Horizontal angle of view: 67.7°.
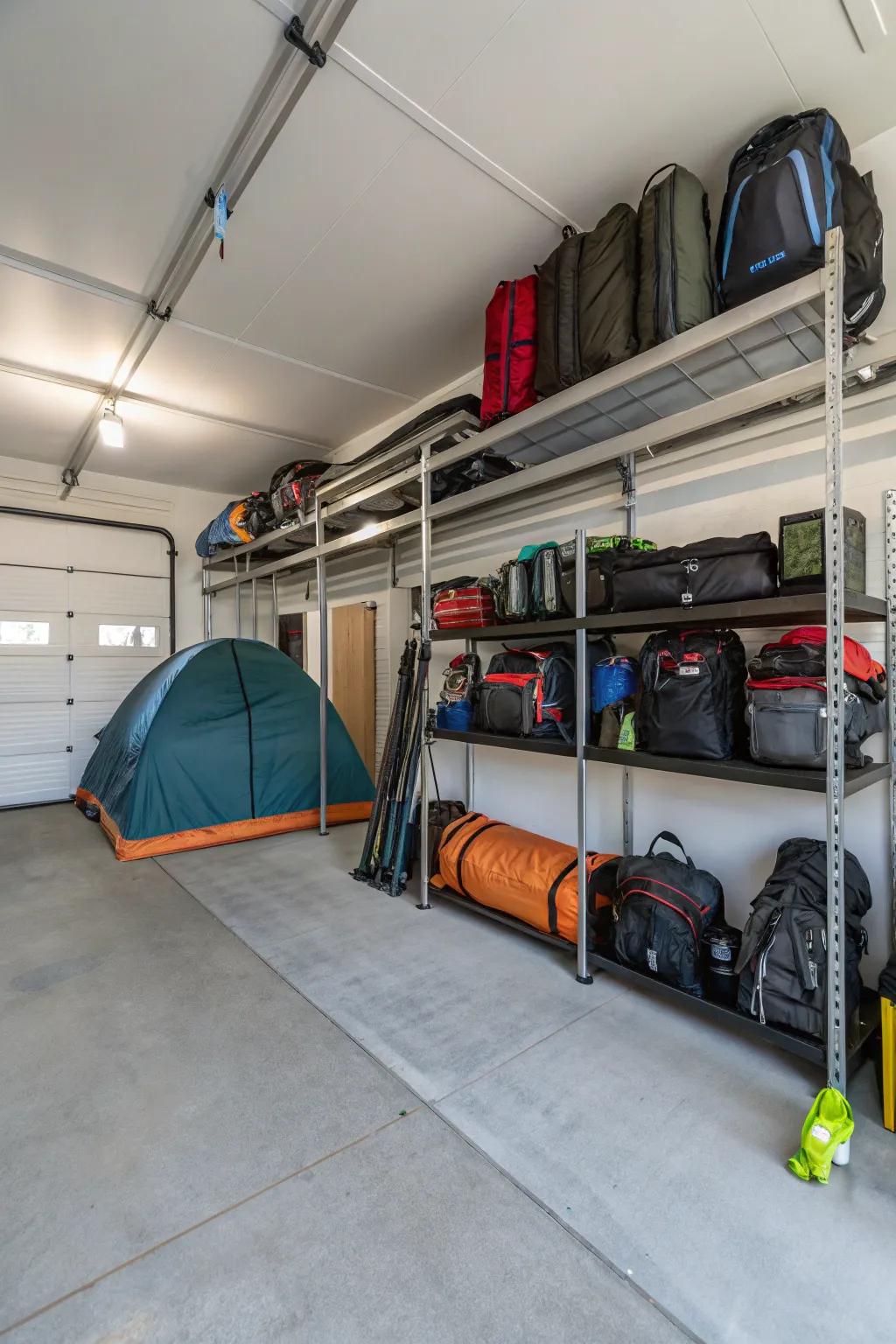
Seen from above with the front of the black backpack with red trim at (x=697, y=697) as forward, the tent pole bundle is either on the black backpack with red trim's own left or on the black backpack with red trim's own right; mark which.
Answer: on the black backpack with red trim's own right

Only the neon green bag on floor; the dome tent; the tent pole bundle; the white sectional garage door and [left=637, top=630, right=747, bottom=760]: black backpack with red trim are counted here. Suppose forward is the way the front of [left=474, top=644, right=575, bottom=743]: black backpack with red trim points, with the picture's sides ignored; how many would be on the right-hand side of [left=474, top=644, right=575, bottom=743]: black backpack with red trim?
3

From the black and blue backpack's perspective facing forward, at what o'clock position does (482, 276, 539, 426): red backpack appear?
The red backpack is roughly at 2 o'clock from the black and blue backpack.

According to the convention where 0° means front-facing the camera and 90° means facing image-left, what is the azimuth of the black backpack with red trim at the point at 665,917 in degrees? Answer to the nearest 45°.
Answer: approximately 45°

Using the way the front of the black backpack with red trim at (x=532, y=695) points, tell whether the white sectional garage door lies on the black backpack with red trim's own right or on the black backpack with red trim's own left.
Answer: on the black backpack with red trim's own right

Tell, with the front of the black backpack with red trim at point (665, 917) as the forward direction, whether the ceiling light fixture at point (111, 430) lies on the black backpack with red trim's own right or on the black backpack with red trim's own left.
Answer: on the black backpack with red trim's own right

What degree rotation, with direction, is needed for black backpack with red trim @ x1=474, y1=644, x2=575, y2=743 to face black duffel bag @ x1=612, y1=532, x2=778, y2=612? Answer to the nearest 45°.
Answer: approximately 90° to its left

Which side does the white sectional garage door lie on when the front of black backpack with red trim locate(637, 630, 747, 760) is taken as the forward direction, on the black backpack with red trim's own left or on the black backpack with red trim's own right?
on the black backpack with red trim's own right
